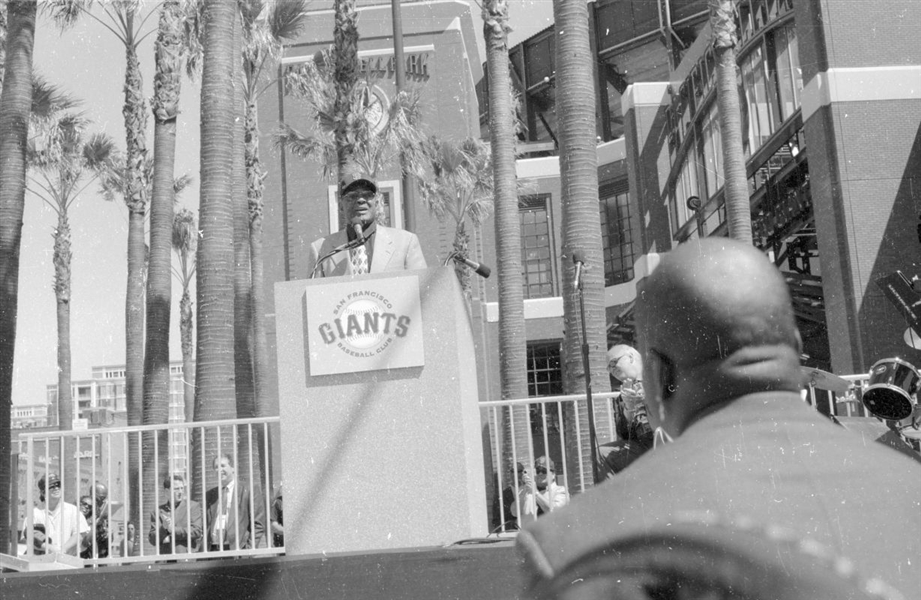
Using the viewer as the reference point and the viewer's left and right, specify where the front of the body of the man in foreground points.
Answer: facing away from the viewer and to the left of the viewer

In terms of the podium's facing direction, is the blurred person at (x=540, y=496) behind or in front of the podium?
behind

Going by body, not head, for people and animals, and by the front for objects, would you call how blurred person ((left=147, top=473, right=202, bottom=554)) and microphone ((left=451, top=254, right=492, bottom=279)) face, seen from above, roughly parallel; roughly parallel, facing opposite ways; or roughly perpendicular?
roughly perpendicular

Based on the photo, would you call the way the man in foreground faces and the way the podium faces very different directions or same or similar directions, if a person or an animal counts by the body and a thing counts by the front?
very different directions

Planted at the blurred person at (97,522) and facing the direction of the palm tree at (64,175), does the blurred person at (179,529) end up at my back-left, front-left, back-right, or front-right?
back-right
